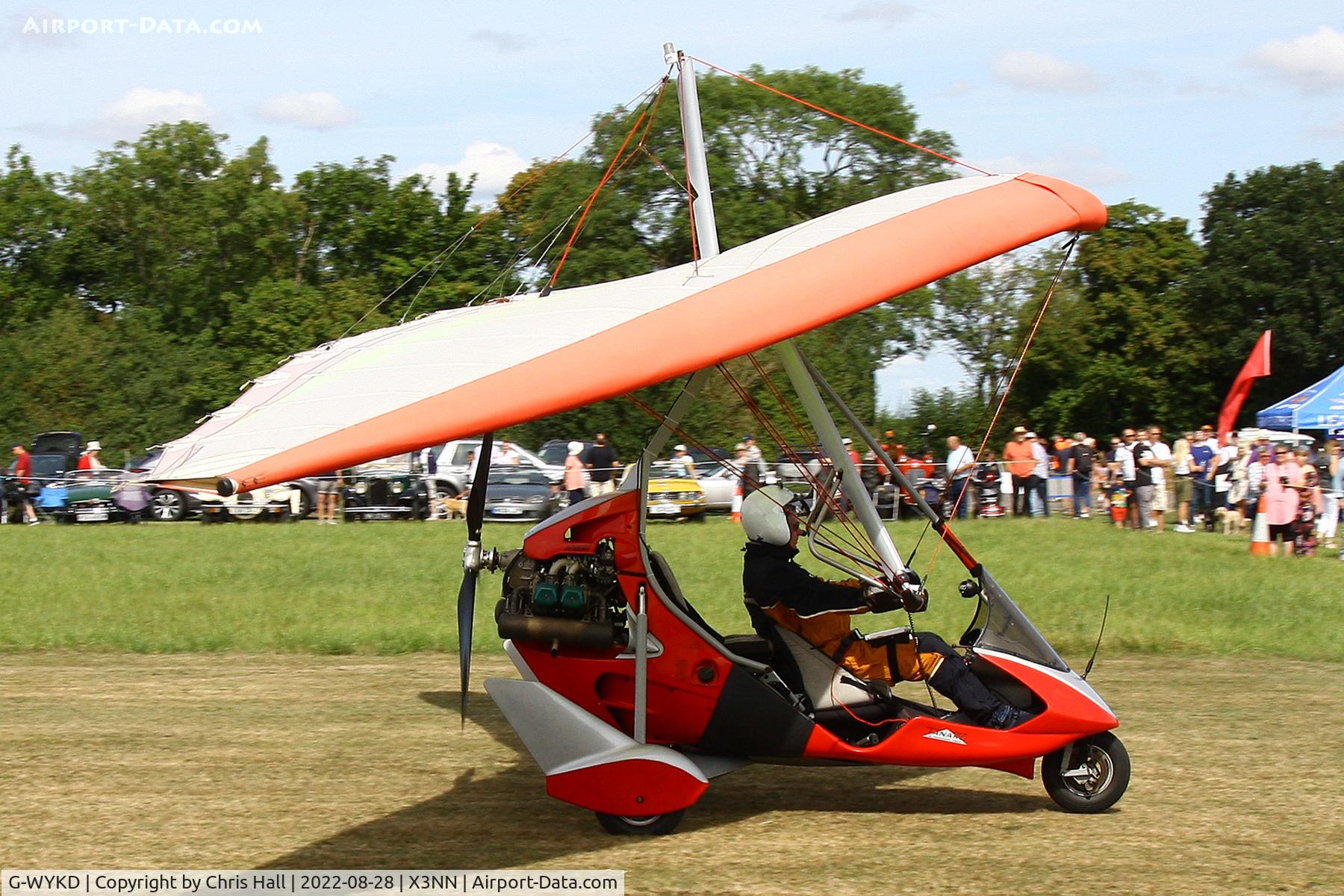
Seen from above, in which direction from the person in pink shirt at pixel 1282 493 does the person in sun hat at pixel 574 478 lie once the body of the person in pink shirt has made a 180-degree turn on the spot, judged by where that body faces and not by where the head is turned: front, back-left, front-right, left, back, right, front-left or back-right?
left

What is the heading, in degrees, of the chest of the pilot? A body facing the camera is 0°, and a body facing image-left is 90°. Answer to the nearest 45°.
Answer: approximately 270°

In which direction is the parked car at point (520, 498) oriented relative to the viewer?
toward the camera

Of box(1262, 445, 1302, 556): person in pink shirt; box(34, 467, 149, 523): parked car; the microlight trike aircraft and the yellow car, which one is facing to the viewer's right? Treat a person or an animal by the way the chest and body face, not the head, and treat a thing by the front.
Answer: the microlight trike aircraft

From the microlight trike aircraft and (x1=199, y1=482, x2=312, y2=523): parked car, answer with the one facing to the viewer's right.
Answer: the microlight trike aircraft

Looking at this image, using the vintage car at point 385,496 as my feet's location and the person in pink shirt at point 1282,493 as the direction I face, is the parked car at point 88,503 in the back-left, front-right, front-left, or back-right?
back-right

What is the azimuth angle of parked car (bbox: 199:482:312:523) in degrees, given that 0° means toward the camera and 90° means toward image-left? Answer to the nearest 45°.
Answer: approximately 0°

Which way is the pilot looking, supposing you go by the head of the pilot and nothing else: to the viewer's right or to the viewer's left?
to the viewer's right

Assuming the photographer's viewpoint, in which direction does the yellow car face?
facing the viewer

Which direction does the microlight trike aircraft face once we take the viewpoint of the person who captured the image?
facing to the right of the viewer
